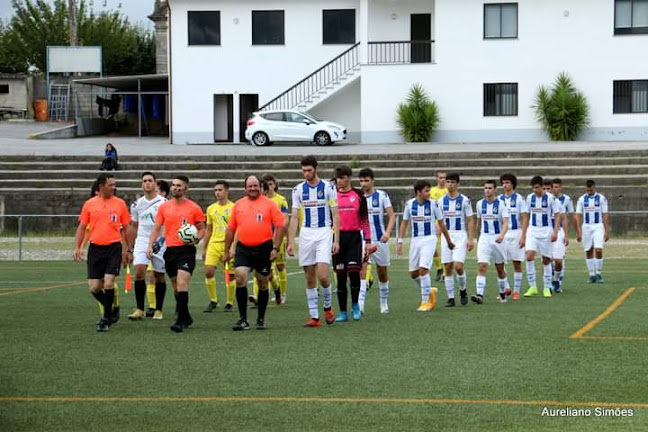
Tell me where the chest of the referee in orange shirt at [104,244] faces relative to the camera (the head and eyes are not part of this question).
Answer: toward the camera

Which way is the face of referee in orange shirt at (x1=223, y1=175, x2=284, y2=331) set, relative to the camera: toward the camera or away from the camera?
toward the camera

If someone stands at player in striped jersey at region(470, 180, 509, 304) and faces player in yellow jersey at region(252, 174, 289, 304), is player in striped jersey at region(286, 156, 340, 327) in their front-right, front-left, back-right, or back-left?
front-left

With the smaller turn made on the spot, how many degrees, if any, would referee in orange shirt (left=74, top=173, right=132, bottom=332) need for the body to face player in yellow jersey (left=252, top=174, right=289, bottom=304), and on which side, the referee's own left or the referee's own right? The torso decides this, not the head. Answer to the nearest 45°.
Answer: approximately 135° to the referee's own left

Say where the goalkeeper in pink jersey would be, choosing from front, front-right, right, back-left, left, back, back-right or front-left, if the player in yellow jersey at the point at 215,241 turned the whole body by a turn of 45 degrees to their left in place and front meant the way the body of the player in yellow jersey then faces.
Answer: front

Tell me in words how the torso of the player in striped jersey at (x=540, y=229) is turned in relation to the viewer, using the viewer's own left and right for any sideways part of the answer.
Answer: facing the viewer and to the left of the viewer

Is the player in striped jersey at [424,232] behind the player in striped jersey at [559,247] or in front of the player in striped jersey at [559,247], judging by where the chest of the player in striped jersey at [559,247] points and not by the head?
in front

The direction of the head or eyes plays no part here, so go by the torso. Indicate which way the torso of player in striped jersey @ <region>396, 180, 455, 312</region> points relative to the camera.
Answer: toward the camera

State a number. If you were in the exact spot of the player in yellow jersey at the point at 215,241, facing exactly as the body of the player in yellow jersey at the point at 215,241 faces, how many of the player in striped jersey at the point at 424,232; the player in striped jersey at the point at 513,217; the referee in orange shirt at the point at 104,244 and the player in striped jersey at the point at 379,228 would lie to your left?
3

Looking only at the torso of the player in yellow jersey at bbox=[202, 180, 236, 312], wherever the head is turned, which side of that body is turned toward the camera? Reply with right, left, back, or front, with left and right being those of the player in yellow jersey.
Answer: front

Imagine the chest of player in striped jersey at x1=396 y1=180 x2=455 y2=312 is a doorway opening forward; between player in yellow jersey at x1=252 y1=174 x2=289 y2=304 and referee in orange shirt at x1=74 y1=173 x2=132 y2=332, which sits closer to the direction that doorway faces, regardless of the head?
the referee in orange shirt

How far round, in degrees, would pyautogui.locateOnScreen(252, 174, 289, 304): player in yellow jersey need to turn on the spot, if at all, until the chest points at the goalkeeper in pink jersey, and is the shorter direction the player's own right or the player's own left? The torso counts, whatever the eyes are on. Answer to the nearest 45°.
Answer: approximately 45° to the player's own left

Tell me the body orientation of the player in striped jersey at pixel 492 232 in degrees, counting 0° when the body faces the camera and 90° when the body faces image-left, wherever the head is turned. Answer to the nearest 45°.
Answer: approximately 45°

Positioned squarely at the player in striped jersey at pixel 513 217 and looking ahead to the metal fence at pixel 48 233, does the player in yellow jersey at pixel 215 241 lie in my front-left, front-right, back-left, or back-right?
front-left

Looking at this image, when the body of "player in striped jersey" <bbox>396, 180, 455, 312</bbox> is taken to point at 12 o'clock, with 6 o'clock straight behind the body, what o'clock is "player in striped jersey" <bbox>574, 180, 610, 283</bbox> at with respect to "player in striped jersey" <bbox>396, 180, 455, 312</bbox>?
"player in striped jersey" <bbox>574, 180, 610, 283</bbox> is roughly at 7 o'clock from "player in striped jersey" <bbox>396, 180, 455, 312</bbox>.

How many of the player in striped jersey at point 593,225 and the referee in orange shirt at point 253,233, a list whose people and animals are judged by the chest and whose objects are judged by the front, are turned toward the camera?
2

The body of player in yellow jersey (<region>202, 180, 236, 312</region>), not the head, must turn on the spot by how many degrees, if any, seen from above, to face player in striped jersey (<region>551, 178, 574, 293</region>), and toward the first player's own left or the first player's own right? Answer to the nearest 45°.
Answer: approximately 135° to the first player's own left

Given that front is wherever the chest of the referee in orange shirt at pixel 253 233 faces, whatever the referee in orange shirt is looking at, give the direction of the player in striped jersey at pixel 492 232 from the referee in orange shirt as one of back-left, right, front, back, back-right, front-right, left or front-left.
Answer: back-left
